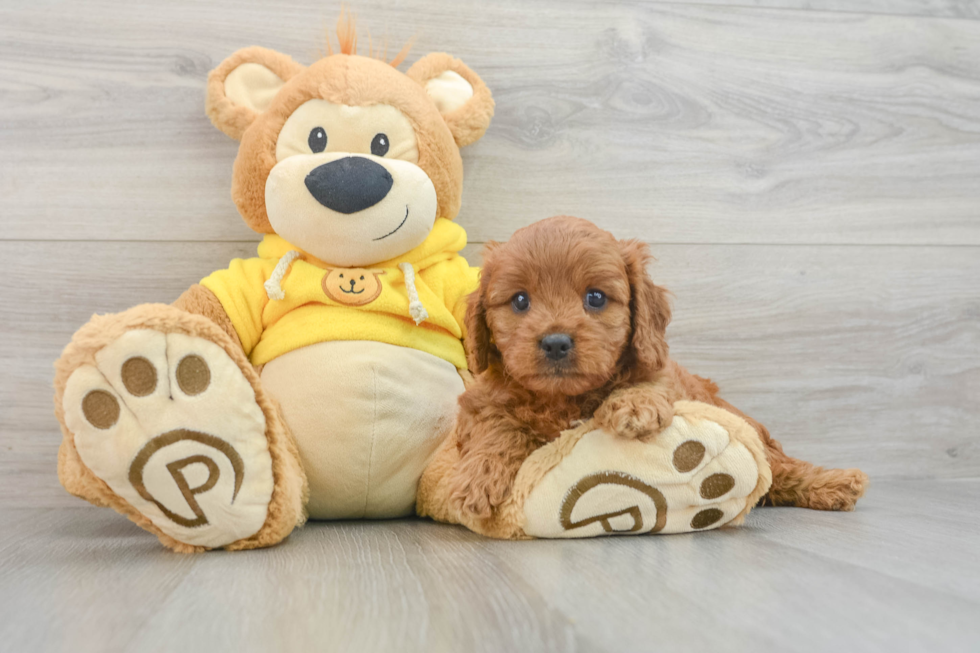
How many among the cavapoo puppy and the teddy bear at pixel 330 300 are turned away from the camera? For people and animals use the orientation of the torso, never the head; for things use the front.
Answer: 0

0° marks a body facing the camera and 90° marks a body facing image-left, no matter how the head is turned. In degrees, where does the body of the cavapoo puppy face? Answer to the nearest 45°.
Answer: approximately 45°

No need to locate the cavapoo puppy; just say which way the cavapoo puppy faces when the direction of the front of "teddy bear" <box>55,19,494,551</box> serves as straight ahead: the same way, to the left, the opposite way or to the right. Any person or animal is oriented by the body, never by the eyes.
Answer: to the right

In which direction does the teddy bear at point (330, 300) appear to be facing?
toward the camera
